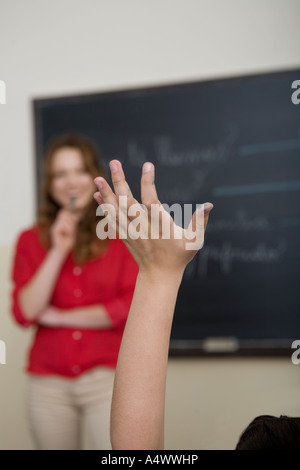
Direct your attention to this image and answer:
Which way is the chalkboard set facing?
toward the camera
